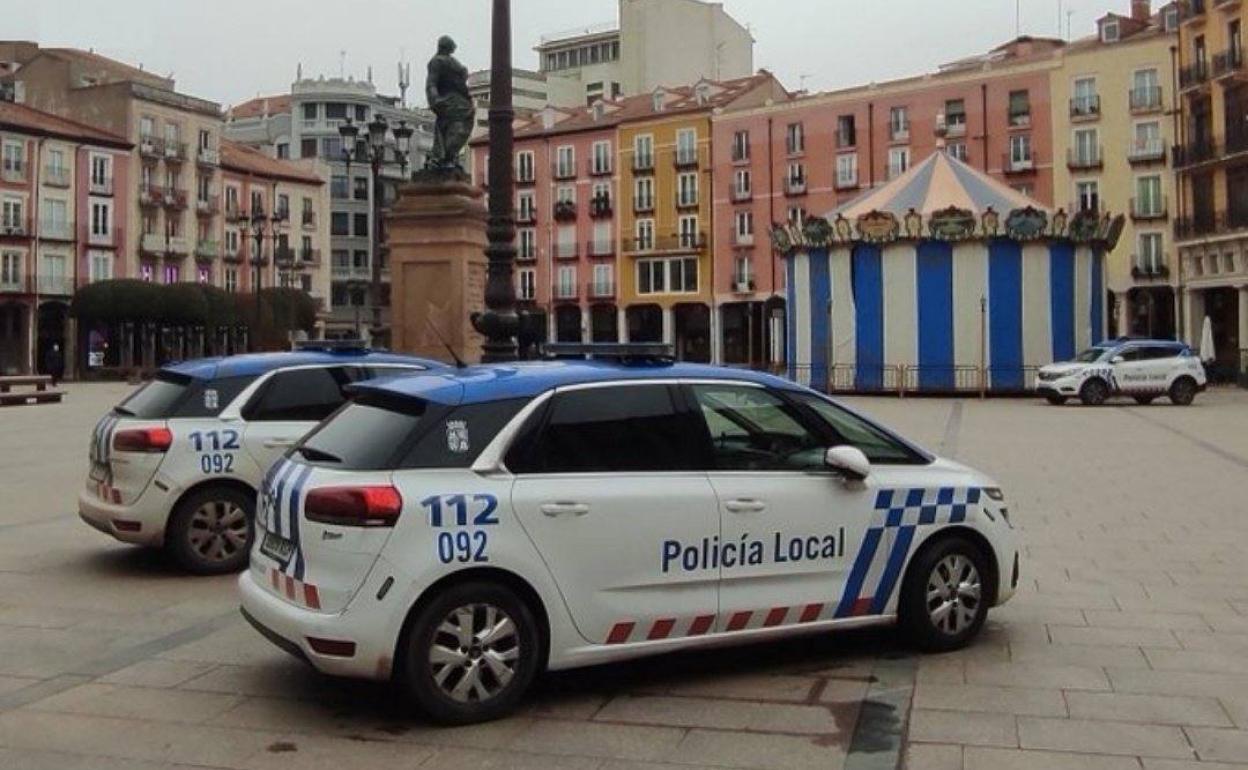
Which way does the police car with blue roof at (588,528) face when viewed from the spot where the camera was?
facing away from the viewer and to the right of the viewer

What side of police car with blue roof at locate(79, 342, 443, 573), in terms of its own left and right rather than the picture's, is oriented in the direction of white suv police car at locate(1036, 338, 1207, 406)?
front

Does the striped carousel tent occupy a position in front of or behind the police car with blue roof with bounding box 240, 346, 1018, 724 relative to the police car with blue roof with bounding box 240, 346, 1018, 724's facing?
in front

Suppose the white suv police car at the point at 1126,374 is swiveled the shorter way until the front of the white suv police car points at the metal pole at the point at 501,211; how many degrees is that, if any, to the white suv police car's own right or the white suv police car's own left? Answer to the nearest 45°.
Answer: approximately 45° to the white suv police car's own left

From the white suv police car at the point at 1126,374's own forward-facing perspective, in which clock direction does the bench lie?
The bench is roughly at 1 o'clock from the white suv police car.

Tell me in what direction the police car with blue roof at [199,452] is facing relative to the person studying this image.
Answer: facing away from the viewer and to the right of the viewer

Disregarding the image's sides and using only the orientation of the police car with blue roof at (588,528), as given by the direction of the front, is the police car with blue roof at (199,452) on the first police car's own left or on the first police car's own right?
on the first police car's own left

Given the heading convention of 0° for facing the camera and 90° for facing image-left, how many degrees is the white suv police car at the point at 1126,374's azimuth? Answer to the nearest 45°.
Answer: approximately 45°

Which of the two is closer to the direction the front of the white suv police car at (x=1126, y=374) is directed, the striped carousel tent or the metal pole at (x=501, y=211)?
the metal pole

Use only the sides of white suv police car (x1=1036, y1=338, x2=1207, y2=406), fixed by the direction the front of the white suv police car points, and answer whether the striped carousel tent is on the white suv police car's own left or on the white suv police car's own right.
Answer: on the white suv police car's own right

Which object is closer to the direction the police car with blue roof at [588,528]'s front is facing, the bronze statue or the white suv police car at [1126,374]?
the white suv police car

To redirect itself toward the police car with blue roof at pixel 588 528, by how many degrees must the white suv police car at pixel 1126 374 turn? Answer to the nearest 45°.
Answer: approximately 45° to its left

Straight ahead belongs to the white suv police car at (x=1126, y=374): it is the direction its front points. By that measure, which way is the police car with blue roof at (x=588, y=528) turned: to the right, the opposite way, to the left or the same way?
the opposite way

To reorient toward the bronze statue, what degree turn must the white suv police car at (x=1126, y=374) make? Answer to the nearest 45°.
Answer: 0° — it already faces it

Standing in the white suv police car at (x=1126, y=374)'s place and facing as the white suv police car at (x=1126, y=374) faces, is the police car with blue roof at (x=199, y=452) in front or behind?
in front

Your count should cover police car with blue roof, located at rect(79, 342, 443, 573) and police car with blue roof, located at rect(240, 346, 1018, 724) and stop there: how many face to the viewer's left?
0

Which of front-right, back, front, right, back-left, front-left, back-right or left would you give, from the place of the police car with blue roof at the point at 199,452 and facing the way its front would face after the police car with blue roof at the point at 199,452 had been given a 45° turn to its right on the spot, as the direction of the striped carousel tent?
front-left
